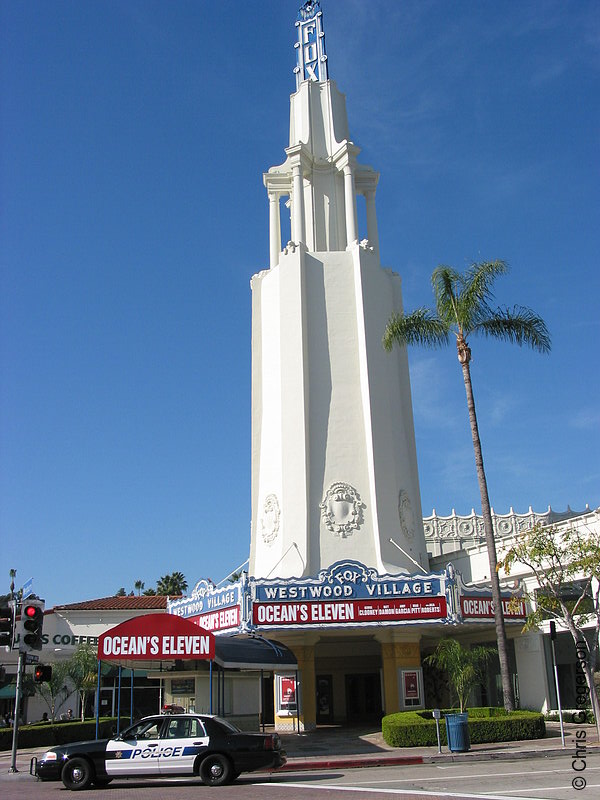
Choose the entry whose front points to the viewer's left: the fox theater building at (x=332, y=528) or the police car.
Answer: the police car

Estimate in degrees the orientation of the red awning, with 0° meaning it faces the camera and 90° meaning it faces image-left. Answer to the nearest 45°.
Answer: approximately 0°

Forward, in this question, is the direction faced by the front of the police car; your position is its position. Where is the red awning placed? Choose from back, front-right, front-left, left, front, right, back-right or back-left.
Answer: right

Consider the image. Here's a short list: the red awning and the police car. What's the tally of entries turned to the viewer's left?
1

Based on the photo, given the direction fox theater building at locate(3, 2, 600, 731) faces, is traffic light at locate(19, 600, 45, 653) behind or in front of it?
in front

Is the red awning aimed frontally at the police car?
yes

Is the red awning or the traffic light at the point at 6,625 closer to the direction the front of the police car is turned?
the traffic light

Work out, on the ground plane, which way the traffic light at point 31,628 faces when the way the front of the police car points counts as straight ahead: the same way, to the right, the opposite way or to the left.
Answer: to the left

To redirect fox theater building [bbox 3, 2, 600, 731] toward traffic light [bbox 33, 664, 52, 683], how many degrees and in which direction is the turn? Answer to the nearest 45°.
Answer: approximately 45° to its right

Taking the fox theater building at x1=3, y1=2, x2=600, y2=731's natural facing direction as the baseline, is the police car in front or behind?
in front

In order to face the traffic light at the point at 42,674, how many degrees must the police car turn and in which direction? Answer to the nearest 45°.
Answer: approximately 45° to its right

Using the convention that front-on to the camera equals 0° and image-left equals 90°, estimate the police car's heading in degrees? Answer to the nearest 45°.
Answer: approximately 90°

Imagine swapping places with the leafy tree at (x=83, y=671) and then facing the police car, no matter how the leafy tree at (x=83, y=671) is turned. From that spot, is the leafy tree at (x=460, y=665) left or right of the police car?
left

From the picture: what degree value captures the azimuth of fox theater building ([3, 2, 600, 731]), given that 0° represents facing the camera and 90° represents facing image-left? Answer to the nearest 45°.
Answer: approximately 0°

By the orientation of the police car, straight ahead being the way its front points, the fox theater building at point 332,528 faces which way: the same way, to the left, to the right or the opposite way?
to the left
